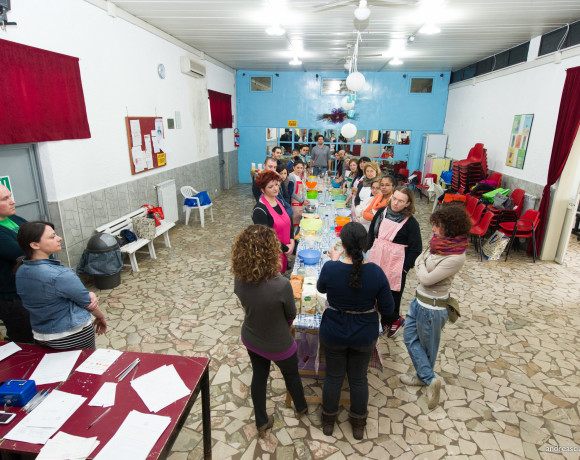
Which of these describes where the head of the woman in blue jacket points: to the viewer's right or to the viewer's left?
to the viewer's right

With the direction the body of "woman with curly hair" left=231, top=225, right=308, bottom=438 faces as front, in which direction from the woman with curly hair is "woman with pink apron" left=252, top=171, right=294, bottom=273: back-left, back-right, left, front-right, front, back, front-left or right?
front-left

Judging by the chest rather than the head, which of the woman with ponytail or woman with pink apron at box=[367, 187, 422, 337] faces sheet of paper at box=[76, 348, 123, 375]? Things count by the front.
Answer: the woman with pink apron

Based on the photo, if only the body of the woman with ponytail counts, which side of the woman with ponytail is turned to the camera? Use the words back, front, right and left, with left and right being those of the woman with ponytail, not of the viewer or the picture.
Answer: back

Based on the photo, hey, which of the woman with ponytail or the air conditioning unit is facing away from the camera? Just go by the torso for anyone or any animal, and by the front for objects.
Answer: the woman with ponytail

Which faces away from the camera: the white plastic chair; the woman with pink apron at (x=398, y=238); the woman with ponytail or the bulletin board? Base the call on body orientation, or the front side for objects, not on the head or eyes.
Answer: the woman with ponytail

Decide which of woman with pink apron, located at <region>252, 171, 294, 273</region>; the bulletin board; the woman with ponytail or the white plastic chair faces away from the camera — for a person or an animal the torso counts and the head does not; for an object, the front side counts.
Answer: the woman with ponytail

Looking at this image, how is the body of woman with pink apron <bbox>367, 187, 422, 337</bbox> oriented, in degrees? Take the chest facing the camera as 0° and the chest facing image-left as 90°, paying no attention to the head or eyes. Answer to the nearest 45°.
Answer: approximately 45°

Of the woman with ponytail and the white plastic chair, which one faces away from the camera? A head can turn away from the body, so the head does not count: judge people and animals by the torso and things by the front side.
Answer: the woman with ponytail

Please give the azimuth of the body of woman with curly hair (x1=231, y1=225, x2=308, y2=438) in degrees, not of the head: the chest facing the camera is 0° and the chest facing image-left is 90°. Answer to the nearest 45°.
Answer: approximately 225°

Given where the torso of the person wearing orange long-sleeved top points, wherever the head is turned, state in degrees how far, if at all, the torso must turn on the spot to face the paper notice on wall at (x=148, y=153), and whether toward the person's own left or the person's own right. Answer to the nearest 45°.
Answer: approximately 45° to the person's own right

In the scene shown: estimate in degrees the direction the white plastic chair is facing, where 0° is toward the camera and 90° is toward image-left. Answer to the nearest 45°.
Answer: approximately 315°

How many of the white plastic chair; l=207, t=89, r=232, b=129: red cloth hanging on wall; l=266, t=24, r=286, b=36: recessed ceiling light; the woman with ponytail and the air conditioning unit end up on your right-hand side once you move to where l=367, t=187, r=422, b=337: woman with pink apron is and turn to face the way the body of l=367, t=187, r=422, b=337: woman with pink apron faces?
4
